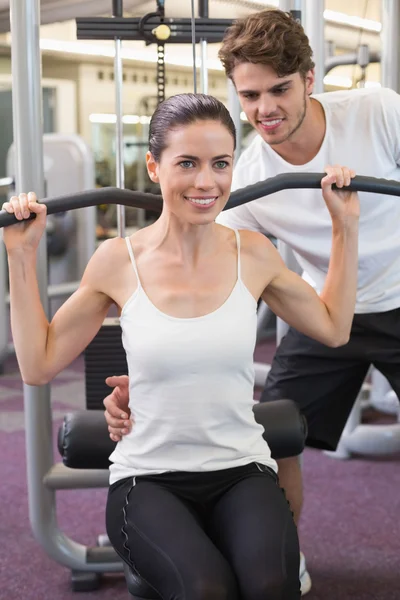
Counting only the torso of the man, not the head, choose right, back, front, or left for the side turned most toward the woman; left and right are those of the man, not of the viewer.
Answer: front

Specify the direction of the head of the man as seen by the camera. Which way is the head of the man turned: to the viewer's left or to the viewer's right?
to the viewer's left

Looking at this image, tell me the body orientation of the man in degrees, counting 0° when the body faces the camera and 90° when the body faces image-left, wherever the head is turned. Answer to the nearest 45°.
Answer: approximately 45°
